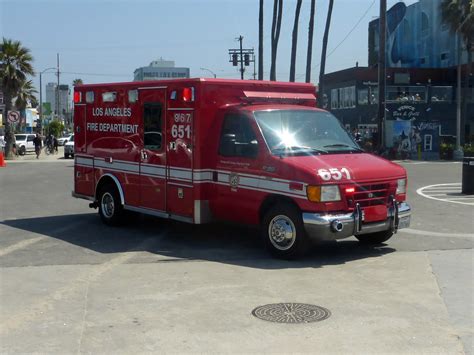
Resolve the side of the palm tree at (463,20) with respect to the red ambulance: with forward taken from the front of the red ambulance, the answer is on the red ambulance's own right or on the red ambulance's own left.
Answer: on the red ambulance's own left

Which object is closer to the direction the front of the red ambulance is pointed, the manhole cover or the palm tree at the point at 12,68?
the manhole cover

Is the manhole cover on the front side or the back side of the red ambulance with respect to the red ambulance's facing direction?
on the front side

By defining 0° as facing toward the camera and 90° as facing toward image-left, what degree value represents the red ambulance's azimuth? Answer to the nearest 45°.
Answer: approximately 315°

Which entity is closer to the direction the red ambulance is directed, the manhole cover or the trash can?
the manhole cover

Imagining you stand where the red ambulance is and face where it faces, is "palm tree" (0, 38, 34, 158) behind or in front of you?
behind

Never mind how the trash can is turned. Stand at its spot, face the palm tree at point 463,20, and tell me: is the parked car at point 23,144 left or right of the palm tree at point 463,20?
left

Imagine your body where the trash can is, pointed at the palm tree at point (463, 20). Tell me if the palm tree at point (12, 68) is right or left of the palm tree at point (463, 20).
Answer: left

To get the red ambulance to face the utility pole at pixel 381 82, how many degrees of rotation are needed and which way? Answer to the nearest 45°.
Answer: approximately 135° to its left

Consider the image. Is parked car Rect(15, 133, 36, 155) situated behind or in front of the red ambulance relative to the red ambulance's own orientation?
behind
